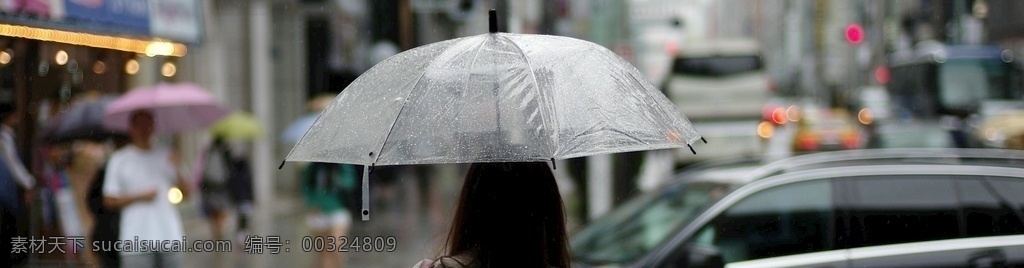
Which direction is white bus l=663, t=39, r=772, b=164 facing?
away from the camera

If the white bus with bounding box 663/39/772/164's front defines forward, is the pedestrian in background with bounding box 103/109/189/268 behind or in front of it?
behind

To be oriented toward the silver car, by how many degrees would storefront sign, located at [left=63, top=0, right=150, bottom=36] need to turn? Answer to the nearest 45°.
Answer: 0° — it already faces it

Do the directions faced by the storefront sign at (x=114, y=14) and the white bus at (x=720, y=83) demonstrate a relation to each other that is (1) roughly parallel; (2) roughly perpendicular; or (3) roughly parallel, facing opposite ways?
roughly perpendicular

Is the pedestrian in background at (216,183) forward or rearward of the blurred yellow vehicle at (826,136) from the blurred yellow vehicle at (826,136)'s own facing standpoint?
rearward

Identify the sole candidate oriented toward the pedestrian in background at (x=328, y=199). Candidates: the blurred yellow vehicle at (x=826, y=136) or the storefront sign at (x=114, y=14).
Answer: the storefront sign

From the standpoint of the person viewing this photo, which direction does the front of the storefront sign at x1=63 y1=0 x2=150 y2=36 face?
facing the viewer and to the right of the viewer

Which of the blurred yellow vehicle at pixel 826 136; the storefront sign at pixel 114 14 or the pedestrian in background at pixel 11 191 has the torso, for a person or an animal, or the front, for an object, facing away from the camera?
the blurred yellow vehicle

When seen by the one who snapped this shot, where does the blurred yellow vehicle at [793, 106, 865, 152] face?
facing away from the viewer
